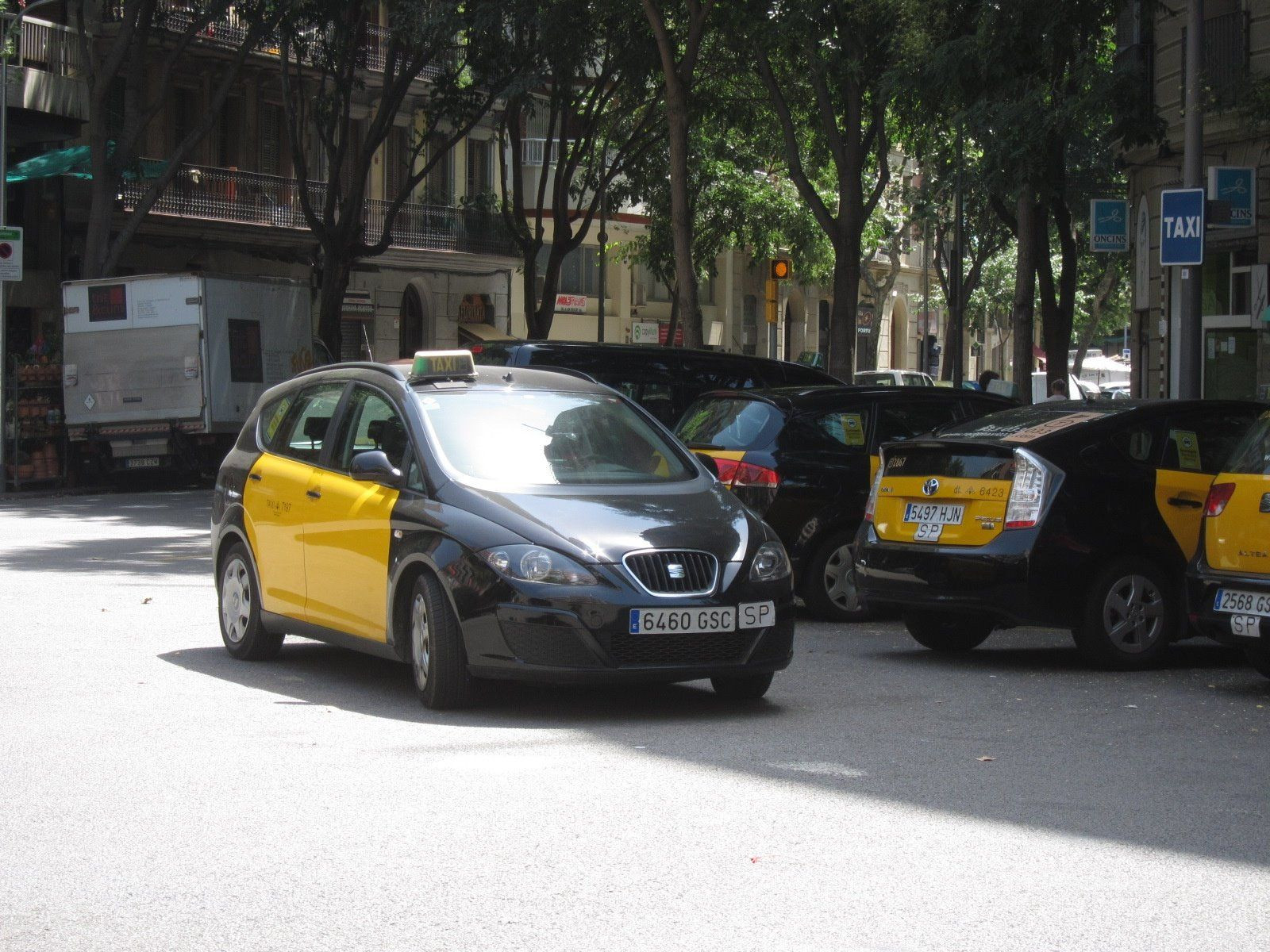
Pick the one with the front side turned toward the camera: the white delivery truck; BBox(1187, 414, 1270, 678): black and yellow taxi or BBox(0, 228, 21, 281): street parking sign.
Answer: the street parking sign

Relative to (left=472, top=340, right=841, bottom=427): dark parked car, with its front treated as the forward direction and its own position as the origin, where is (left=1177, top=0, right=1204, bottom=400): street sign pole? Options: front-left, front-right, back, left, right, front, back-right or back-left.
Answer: front

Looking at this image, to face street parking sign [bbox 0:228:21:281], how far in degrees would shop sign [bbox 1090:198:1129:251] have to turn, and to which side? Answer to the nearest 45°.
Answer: approximately 90° to its right

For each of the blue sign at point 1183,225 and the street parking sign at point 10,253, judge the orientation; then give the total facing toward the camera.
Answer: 2

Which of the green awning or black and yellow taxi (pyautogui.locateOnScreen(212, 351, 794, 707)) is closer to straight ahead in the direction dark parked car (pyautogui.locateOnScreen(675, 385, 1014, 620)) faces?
the green awning

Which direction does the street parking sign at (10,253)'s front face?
toward the camera

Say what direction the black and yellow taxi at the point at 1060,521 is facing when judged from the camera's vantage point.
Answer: facing away from the viewer and to the right of the viewer

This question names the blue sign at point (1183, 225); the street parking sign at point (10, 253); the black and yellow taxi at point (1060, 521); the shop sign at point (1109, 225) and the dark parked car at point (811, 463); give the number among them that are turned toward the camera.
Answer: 3

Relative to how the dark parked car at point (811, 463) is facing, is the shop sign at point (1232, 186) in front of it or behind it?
in front

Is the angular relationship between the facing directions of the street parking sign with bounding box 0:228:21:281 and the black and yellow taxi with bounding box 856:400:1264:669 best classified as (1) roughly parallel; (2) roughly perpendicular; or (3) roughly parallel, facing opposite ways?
roughly perpendicular

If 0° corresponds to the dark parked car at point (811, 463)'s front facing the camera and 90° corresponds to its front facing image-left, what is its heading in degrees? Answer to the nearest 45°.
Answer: approximately 225°

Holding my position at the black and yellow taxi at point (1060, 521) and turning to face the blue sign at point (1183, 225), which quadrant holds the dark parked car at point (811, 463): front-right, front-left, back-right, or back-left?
front-left

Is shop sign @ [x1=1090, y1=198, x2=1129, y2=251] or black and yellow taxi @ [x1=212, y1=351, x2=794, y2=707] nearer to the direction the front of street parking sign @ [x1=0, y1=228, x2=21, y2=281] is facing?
the black and yellow taxi

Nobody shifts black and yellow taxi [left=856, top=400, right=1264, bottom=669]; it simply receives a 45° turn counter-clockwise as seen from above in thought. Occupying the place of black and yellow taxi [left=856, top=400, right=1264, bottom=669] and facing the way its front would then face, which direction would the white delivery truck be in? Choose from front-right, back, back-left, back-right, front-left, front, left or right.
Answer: front-left
